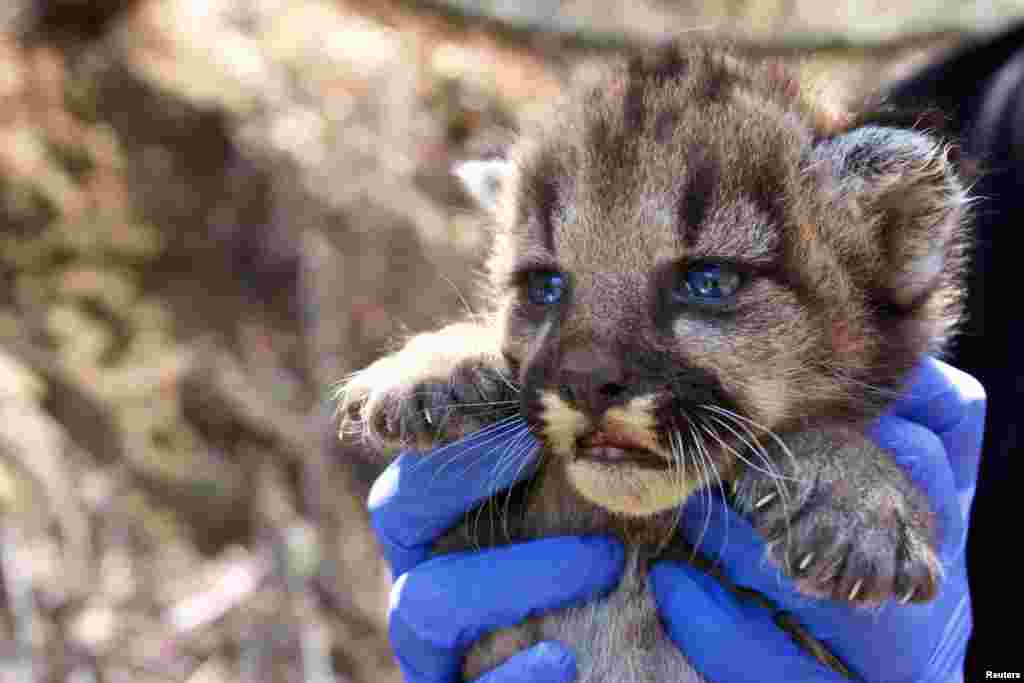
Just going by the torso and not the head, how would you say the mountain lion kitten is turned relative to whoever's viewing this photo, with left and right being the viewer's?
facing the viewer and to the left of the viewer
